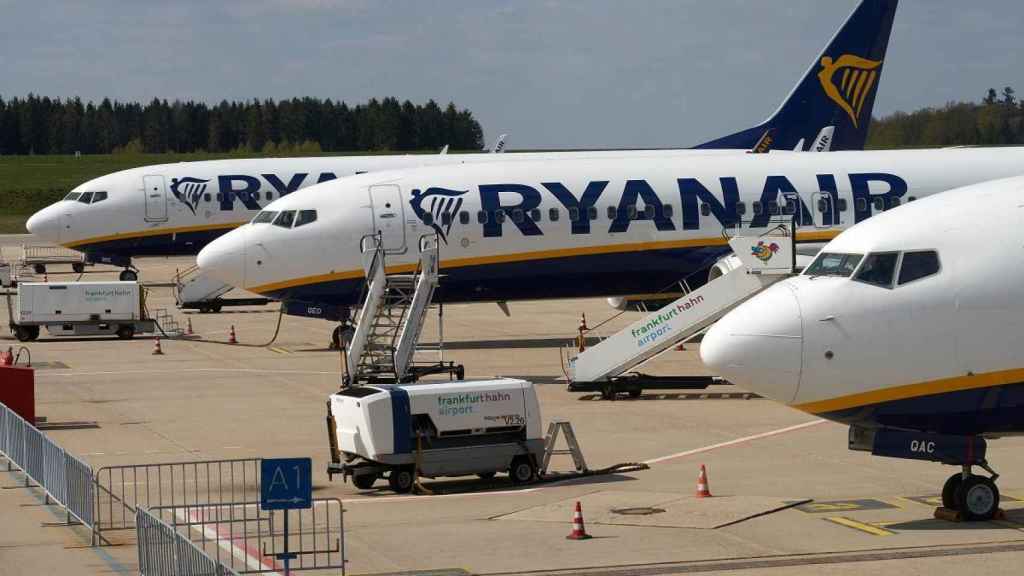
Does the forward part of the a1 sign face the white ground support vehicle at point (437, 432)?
no

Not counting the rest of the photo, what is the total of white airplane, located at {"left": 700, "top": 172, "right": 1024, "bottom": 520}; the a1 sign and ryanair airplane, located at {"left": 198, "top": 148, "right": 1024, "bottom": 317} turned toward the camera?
1

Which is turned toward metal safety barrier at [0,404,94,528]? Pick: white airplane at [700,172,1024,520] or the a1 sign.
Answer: the white airplane

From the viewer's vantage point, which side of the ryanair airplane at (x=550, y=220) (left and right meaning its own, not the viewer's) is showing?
left

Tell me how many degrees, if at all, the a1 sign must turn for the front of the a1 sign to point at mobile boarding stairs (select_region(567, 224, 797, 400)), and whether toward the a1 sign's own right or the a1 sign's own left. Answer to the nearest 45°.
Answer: approximately 135° to the a1 sign's own left

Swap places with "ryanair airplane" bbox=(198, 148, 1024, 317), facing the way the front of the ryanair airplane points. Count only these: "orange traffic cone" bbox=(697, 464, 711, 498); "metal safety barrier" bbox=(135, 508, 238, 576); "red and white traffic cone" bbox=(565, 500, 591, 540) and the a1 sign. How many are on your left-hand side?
4

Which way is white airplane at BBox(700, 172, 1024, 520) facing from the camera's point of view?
to the viewer's left

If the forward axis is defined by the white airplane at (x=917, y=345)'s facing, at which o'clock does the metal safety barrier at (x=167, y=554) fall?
The metal safety barrier is roughly at 11 o'clock from the white airplane.

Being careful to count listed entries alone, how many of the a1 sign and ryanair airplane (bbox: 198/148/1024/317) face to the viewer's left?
1

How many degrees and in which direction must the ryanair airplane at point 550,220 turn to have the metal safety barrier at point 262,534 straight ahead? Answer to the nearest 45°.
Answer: approximately 90° to its left

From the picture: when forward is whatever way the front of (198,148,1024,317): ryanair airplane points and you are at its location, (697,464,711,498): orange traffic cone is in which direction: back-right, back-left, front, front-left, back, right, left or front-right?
left

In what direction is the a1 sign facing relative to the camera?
toward the camera

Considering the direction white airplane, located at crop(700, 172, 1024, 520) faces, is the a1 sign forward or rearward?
forward

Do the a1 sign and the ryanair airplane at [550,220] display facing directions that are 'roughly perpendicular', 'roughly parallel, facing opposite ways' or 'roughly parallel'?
roughly perpendicular
